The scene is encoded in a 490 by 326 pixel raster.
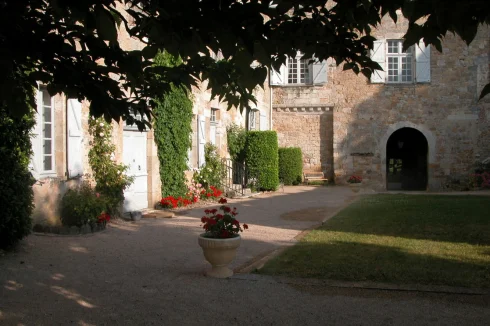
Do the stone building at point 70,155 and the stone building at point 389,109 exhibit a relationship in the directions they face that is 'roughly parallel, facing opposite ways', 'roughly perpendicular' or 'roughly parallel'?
roughly perpendicular

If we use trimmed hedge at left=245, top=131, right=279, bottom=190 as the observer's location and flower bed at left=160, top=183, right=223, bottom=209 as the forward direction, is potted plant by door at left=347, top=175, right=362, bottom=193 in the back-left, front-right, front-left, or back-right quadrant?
back-left

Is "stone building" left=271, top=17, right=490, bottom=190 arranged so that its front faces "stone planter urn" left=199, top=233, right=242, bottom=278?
yes

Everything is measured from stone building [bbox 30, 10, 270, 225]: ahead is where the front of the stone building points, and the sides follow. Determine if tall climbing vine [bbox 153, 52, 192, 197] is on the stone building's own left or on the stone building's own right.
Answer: on the stone building's own left

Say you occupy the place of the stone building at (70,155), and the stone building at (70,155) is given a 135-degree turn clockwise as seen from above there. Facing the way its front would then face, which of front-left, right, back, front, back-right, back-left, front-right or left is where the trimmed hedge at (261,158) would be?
back-right

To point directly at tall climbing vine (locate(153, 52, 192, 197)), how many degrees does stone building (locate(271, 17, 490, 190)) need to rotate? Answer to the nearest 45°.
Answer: approximately 45° to its right

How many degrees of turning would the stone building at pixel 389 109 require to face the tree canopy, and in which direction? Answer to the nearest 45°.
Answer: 0° — it already faces it

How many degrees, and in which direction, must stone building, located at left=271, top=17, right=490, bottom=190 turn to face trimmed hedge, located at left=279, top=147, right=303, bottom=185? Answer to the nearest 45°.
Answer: approximately 90° to its right

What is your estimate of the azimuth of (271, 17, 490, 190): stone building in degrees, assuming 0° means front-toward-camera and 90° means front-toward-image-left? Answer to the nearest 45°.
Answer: approximately 0°

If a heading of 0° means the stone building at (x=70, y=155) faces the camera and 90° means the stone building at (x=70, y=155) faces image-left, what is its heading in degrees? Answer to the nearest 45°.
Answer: approximately 315°

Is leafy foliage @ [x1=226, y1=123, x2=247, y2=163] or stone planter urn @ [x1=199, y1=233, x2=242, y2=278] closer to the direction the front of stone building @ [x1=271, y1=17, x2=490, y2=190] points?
the stone planter urn

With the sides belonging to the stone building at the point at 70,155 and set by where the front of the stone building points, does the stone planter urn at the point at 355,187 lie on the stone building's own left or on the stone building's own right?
on the stone building's own left

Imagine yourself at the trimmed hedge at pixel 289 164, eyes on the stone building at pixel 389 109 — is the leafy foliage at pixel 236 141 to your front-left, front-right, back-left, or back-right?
back-right
